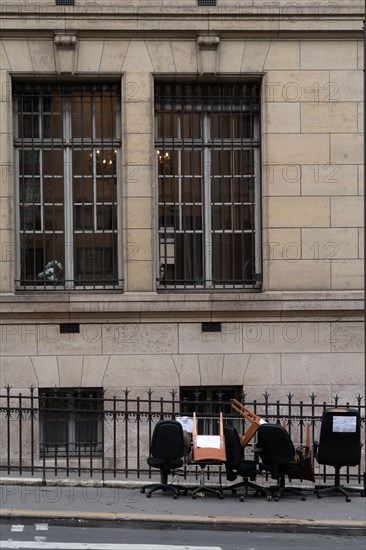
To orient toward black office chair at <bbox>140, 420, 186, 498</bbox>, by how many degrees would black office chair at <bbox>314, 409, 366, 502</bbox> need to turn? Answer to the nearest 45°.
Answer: approximately 90° to its left

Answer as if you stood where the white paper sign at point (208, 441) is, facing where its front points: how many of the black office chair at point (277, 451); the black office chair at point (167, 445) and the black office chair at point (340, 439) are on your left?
2

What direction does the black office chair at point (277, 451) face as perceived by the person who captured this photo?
facing away from the viewer and to the right of the viewer

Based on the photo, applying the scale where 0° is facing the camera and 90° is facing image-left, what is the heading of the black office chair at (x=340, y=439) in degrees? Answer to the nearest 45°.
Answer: approximately 180°

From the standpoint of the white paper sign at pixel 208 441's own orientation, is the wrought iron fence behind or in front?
behind

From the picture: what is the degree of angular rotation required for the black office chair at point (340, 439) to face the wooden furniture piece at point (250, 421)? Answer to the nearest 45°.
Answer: approximately 90° to its left
